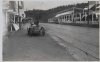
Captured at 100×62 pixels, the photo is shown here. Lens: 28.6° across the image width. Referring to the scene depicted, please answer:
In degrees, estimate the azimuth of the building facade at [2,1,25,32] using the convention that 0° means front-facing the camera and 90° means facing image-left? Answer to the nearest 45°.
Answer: approximately 315°

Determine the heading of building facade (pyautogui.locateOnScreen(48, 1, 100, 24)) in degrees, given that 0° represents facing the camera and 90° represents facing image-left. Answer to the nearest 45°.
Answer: approximately 45°

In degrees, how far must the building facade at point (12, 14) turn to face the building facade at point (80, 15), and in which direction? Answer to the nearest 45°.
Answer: approximately 45° to its left
